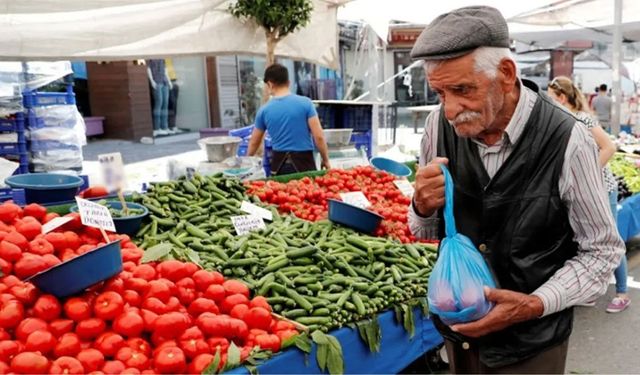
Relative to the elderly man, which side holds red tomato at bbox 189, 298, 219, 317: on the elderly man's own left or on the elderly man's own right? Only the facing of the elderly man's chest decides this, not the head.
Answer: on the elderly man's own right

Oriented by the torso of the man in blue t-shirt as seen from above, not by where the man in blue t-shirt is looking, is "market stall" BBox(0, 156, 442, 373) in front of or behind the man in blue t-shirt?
behind

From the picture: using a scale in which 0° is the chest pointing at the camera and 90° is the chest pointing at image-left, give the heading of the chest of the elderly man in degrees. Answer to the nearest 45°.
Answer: approximately 45°

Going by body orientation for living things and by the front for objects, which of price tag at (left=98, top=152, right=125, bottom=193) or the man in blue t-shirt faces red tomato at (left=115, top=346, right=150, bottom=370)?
the price tag

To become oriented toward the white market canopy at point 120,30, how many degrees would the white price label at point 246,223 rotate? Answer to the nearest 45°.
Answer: approximately 135° to its right

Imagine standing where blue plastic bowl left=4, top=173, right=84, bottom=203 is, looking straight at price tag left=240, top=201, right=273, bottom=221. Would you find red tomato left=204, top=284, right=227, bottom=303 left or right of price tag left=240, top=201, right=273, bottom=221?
right

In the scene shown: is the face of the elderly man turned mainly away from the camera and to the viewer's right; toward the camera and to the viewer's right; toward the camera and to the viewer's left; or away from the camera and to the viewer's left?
toward the camera and to the viewer's left

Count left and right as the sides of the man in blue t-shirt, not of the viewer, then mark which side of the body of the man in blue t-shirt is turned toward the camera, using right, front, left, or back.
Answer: back

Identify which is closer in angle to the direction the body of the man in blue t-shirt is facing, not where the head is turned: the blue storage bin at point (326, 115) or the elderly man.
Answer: the blue storage bin

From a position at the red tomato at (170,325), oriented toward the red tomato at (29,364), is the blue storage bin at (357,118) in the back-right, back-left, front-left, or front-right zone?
back-right

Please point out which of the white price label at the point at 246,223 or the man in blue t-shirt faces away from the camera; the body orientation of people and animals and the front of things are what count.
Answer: the man in blue t-shirt
